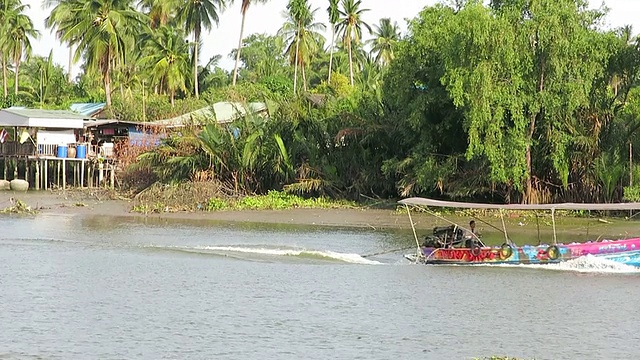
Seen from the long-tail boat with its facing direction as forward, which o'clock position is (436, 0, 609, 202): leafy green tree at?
The leafy green tree is roughly at 9 o'clock from the long-tail boat.

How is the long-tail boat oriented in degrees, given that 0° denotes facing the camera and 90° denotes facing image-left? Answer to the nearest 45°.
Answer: approximately 270°

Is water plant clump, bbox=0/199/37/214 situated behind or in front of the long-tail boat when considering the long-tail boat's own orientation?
behind

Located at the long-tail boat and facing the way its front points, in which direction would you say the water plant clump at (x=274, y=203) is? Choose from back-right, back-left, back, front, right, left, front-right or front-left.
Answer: back-left

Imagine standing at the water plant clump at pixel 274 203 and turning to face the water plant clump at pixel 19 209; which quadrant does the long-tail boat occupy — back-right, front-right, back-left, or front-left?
back-left
